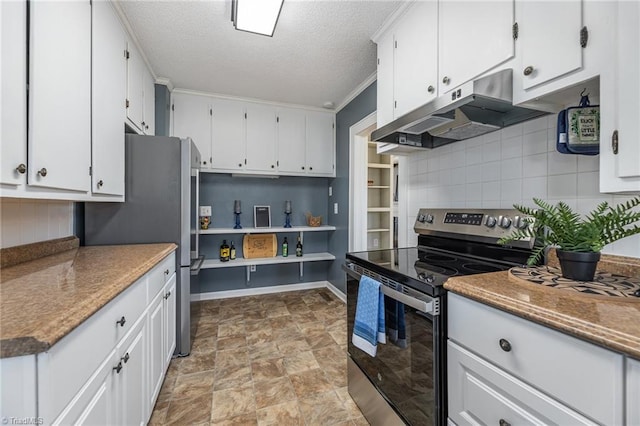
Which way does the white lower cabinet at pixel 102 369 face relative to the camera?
to the viewer's right

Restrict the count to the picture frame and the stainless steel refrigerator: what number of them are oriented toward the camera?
1

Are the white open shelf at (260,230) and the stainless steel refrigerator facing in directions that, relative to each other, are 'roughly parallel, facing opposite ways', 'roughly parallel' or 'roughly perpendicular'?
roughly perpendicular

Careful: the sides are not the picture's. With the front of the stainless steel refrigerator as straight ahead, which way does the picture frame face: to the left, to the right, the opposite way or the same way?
to the right

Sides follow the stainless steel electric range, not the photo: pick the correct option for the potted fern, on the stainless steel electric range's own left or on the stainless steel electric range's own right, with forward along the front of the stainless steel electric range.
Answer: on the stainless steel electric range's own left

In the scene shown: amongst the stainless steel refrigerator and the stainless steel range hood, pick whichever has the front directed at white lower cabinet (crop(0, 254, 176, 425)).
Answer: the stainless steel range hood

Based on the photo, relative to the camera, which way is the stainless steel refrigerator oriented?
to the viewer's right

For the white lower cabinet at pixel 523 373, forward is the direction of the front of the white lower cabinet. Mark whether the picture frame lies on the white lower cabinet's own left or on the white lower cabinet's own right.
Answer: on the white lower cabinet's own right

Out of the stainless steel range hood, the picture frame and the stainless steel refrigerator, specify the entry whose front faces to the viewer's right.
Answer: the stainless steel refrigerator

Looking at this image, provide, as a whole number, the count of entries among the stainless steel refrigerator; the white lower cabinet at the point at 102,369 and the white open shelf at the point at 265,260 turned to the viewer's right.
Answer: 2

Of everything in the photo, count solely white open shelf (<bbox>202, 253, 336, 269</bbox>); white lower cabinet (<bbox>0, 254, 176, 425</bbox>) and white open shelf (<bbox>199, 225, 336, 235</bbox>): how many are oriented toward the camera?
2
